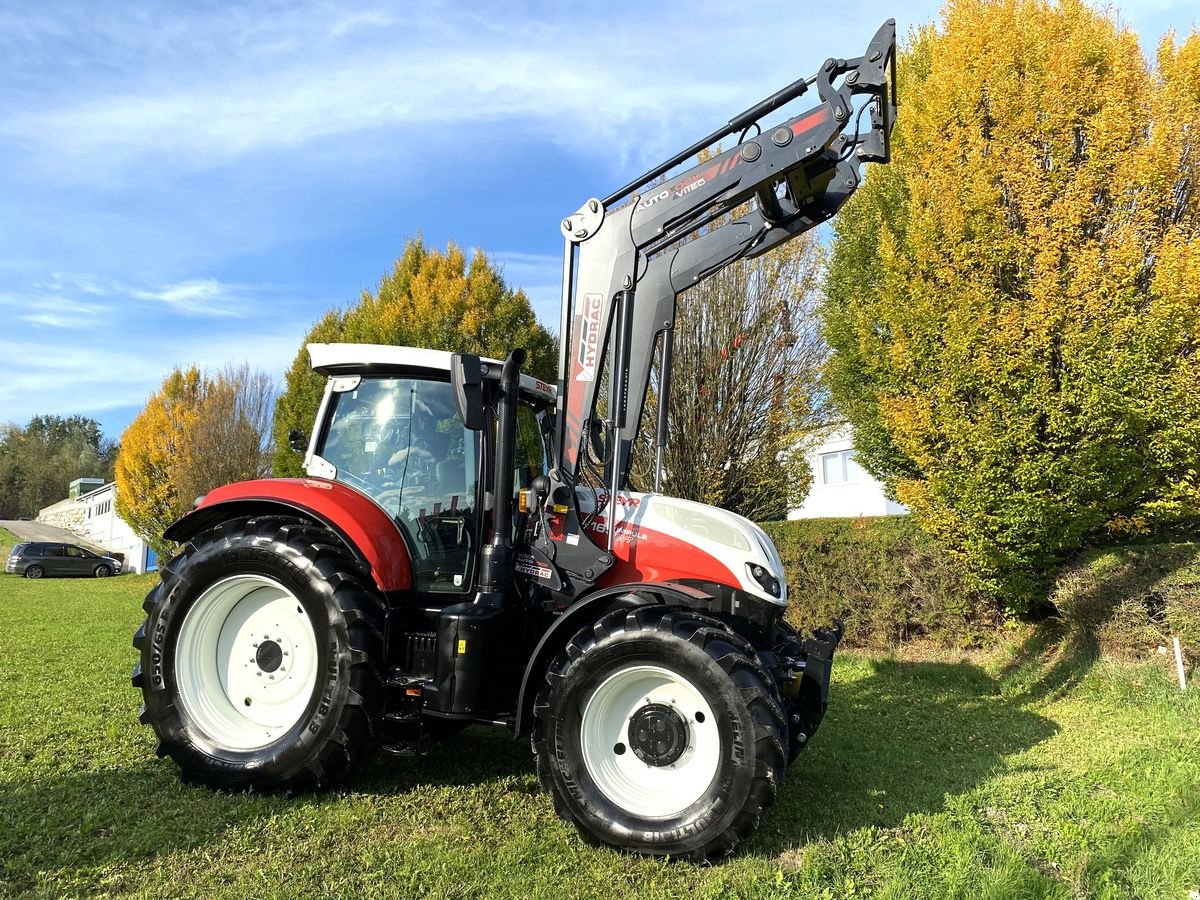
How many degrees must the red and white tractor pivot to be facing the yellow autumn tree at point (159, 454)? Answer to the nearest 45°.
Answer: approximately 180°

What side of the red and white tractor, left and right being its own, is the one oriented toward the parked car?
back

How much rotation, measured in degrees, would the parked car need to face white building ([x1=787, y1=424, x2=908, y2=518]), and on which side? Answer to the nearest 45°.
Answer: approximately 45° to its right

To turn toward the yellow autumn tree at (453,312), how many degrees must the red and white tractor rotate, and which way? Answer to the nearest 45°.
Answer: approximately 135° to its left

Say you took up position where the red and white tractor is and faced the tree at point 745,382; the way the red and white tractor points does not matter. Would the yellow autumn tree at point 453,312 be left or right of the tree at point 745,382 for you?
left

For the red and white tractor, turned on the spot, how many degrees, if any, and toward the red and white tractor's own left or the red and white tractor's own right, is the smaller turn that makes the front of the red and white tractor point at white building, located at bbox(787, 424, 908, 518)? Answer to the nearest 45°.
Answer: approximately 90° to the red and white tractor's own left

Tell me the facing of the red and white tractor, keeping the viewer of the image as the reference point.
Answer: facing the viewer and to the right of the viewer

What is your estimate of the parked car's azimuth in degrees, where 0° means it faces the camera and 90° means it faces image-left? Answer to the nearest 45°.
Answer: approximately 270°

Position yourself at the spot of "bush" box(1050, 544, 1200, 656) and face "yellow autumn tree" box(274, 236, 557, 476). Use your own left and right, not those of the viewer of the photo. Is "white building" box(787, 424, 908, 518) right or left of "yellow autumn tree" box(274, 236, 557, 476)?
right
